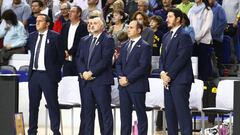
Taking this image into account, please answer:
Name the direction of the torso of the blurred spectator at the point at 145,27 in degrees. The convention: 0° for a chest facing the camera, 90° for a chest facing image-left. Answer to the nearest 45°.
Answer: approximately 45°

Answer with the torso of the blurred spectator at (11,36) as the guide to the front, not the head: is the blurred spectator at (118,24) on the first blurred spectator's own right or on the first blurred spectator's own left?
on the first blurred spectator's own left

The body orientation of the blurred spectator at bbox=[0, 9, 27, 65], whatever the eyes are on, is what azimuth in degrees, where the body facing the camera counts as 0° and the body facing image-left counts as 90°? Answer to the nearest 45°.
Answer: approximately 45°

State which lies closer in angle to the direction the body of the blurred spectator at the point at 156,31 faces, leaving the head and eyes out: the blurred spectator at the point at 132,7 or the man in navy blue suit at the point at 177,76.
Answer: the man in navy blue suit
